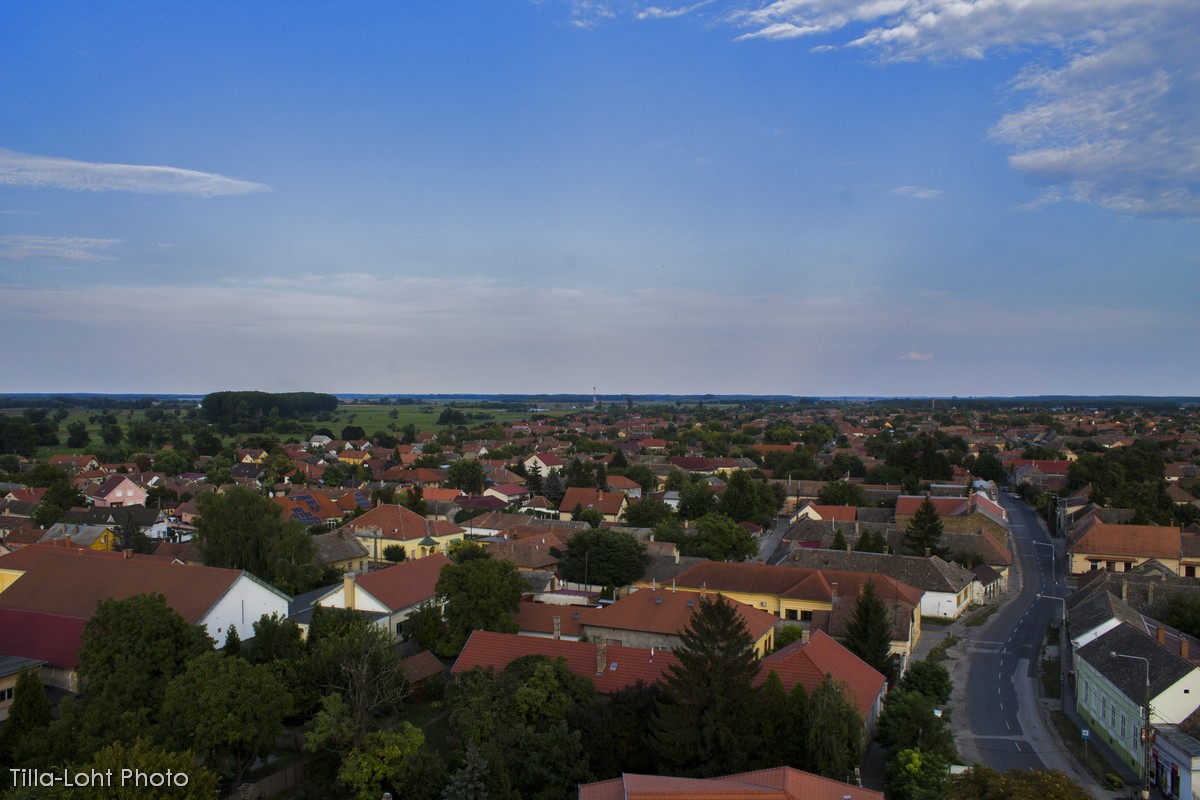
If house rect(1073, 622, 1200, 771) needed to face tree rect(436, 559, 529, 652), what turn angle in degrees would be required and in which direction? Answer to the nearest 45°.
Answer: approximately 45° to its right

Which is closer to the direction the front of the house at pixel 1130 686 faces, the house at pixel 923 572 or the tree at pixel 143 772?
the tree

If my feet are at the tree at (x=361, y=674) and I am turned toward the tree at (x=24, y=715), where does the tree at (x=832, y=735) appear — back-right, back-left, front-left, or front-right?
back-left

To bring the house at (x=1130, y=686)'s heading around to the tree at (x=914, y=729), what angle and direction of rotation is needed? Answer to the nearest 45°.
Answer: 0° — it already faces it

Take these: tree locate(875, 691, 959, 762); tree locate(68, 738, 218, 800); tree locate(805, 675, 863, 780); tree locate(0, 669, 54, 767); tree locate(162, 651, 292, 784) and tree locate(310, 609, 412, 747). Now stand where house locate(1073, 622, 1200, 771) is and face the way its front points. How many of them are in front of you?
6

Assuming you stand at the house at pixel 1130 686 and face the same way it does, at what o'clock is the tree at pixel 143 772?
The tree is roughly at 12 o'clock from the house.

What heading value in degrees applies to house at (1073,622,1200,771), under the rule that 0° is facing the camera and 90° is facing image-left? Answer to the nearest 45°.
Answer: approximately 45°

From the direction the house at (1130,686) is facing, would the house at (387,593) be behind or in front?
in front

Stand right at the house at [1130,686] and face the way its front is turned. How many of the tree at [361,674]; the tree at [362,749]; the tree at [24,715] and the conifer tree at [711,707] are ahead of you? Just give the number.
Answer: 4

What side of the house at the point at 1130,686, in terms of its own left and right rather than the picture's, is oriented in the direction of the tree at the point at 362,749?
front

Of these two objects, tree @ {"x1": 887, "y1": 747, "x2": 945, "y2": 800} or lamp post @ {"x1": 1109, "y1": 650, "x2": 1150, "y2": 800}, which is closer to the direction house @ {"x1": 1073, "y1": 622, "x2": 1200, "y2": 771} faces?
the tree

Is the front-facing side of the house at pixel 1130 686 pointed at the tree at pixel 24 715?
yes
